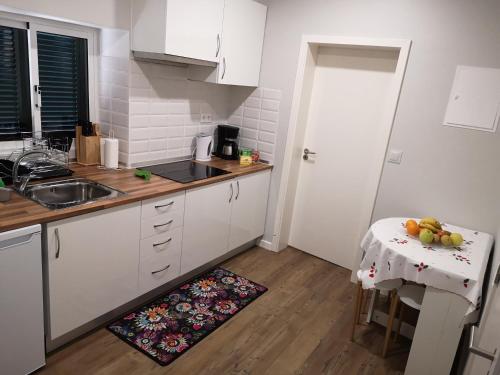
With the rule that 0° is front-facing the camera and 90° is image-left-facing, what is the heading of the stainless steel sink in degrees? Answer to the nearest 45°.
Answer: approximately 315°

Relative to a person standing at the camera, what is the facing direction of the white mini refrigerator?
facing the viewer and to the right of the viewer

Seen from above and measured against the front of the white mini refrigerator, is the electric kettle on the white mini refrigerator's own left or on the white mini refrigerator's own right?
on the white mini refrigerator's own left

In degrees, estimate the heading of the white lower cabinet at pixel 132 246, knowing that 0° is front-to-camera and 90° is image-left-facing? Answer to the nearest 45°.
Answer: approximately 315°

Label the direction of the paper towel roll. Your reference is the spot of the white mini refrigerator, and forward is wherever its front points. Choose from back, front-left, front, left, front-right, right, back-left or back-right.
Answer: left

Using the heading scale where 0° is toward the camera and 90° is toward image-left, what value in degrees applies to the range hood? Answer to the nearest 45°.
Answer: approximately 315°

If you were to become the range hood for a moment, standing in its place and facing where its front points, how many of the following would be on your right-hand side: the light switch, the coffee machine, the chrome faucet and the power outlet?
1

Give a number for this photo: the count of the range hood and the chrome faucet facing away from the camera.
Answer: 0

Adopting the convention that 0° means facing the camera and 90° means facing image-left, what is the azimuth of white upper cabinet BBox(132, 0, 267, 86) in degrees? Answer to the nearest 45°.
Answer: approximately 315°
